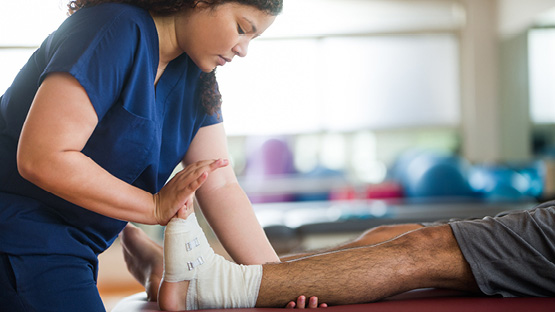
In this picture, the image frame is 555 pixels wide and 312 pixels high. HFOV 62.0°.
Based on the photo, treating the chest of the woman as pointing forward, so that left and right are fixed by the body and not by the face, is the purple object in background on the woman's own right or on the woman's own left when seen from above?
on the woman's own left

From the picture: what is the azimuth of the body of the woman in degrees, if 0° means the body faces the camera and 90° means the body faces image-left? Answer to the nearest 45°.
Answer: approximately 315°
